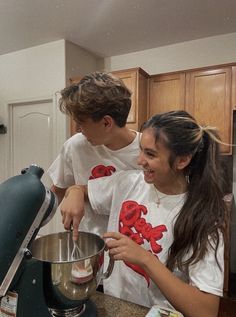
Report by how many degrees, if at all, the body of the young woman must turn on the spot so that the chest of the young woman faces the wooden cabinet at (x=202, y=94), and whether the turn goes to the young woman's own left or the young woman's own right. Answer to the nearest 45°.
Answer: approximately 135° to the young woman's own right

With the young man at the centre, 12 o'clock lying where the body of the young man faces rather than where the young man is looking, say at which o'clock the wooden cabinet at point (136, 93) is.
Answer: The wooden cabinet is roughly at 5 o'clock from the young man.

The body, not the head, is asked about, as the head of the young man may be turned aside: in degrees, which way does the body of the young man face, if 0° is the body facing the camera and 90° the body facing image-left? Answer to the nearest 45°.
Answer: approximately 45°

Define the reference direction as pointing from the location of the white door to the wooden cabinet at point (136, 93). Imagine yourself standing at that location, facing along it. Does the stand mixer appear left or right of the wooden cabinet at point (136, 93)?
right

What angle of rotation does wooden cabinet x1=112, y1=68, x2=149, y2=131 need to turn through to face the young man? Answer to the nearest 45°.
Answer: approximately 45° to its left
